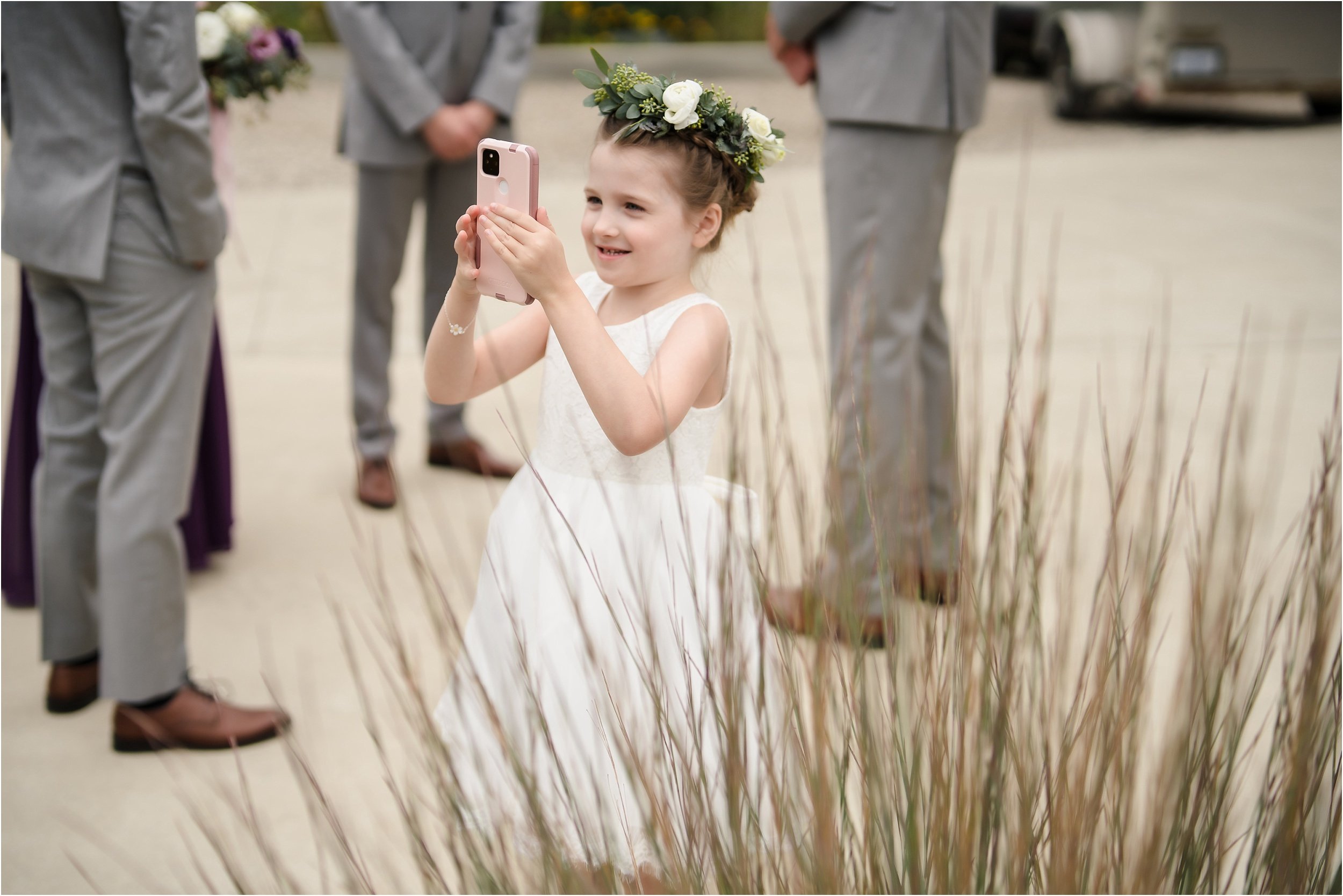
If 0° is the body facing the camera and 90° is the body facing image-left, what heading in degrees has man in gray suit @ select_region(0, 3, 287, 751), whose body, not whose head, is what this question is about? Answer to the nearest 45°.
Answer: approximately 225°

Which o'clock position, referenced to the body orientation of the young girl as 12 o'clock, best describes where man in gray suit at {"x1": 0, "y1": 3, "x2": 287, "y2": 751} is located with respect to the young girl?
The man in gray suit is roughly at 3 o'clock from the young girl.

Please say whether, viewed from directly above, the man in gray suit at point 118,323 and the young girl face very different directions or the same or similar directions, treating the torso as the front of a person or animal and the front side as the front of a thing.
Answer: very different directions

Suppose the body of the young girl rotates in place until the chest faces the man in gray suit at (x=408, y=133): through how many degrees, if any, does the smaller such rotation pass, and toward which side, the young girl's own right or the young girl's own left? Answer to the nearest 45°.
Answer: approximately 135° to the young girl's own right

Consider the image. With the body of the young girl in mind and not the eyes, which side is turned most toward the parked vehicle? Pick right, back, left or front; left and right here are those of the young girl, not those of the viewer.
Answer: back

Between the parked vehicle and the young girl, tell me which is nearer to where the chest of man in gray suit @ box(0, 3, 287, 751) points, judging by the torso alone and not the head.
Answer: the parked vehicle

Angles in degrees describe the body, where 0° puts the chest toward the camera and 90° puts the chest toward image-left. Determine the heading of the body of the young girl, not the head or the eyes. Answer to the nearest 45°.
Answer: approximately 45°

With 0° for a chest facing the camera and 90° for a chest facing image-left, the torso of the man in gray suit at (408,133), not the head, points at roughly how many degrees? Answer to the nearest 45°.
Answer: approximately 315°

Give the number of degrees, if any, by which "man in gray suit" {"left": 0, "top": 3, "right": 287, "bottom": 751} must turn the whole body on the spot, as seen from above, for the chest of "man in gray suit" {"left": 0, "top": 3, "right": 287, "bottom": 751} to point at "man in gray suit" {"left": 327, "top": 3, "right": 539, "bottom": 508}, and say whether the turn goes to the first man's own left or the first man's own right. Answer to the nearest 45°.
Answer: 0° — they already face them

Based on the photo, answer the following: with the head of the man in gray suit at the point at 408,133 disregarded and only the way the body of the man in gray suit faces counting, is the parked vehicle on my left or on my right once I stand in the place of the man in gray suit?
on my left

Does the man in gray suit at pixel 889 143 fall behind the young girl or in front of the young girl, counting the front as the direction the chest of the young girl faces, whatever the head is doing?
behind
